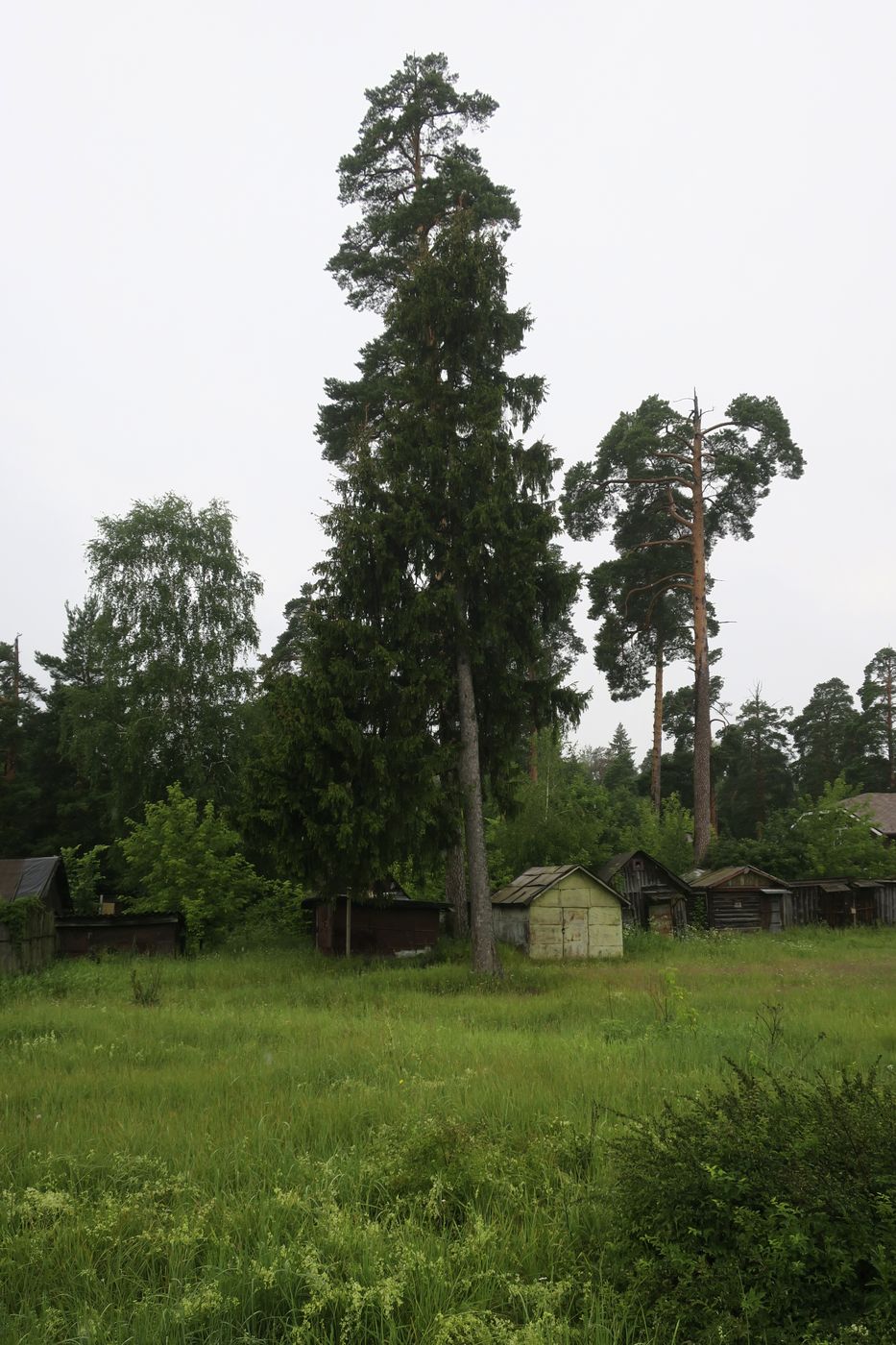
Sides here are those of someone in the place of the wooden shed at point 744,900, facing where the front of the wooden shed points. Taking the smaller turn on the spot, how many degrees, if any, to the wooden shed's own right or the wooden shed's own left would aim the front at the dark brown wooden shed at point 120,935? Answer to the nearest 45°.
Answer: approximately 45° to the wooden shed's own right

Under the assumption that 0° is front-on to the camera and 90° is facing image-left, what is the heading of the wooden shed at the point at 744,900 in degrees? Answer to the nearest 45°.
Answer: approximately 0°

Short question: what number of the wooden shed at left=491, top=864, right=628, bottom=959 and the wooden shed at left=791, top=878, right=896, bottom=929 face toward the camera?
2

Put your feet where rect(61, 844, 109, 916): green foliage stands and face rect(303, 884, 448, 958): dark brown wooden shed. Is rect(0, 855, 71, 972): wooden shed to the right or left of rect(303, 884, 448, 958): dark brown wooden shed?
right

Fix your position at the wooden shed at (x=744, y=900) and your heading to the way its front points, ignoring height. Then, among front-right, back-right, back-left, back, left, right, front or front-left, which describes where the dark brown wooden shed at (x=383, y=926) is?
front-right

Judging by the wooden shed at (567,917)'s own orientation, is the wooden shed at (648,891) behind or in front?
behind

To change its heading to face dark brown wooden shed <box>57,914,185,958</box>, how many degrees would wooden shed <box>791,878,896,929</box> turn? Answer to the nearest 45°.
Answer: approximately 45° to its right

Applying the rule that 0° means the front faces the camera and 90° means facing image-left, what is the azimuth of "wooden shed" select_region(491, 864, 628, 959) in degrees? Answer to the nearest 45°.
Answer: approximately 0°

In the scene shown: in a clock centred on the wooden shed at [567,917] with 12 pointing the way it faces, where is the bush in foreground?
The bush in foreground is roughly at 12 o'clock from the wooden shed.

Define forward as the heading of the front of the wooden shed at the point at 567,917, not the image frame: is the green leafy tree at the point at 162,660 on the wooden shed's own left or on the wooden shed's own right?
on the wooden shed's own right

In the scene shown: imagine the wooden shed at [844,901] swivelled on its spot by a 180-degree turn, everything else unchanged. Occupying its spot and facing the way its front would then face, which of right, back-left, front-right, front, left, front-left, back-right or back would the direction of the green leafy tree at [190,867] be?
back-left
